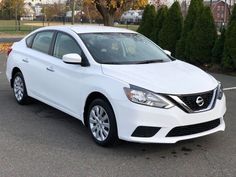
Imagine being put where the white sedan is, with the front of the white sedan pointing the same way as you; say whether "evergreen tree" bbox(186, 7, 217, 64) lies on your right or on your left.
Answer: on your left

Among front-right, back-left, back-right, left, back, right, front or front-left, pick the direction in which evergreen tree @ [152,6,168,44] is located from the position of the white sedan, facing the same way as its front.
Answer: back-left

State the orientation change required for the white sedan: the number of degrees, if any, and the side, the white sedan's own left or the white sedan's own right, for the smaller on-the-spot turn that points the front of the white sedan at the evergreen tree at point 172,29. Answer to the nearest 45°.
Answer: approximately 135° to the white sedan's own left

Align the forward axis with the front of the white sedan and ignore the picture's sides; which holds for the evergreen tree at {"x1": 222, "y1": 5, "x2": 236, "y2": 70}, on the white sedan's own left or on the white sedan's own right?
on the white sedan's own left

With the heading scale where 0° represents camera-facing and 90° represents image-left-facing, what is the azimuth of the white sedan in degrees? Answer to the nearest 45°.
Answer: approximately 315°

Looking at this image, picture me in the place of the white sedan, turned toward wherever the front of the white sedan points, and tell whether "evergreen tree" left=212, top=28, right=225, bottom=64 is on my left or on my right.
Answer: on my left

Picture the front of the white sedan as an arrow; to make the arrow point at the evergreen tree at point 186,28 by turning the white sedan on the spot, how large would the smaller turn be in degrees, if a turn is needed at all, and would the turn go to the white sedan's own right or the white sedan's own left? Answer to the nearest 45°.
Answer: approximately 135° to the white sedan's own left

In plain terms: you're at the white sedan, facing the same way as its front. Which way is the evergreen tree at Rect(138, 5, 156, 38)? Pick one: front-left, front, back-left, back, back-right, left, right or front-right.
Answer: back-left
